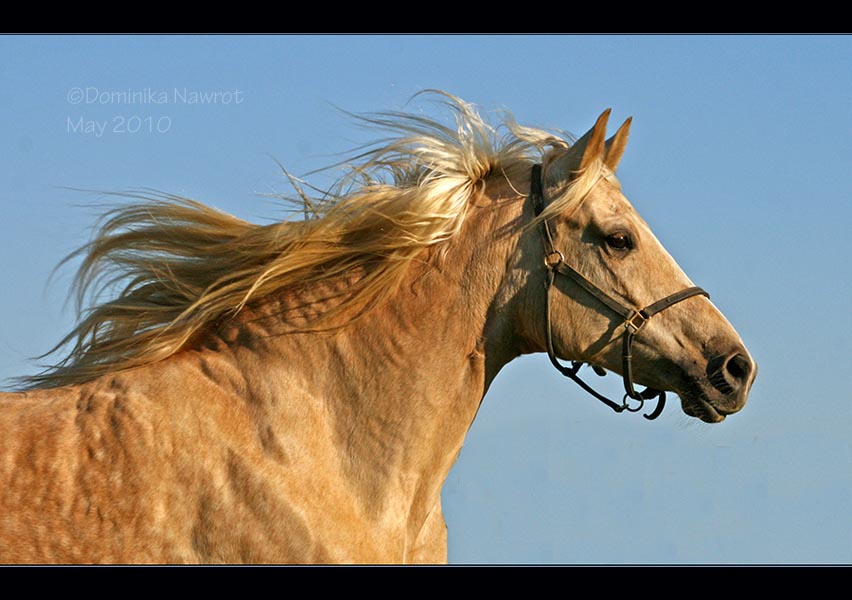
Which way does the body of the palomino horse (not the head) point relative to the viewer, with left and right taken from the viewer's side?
facing to the right of the viewer
